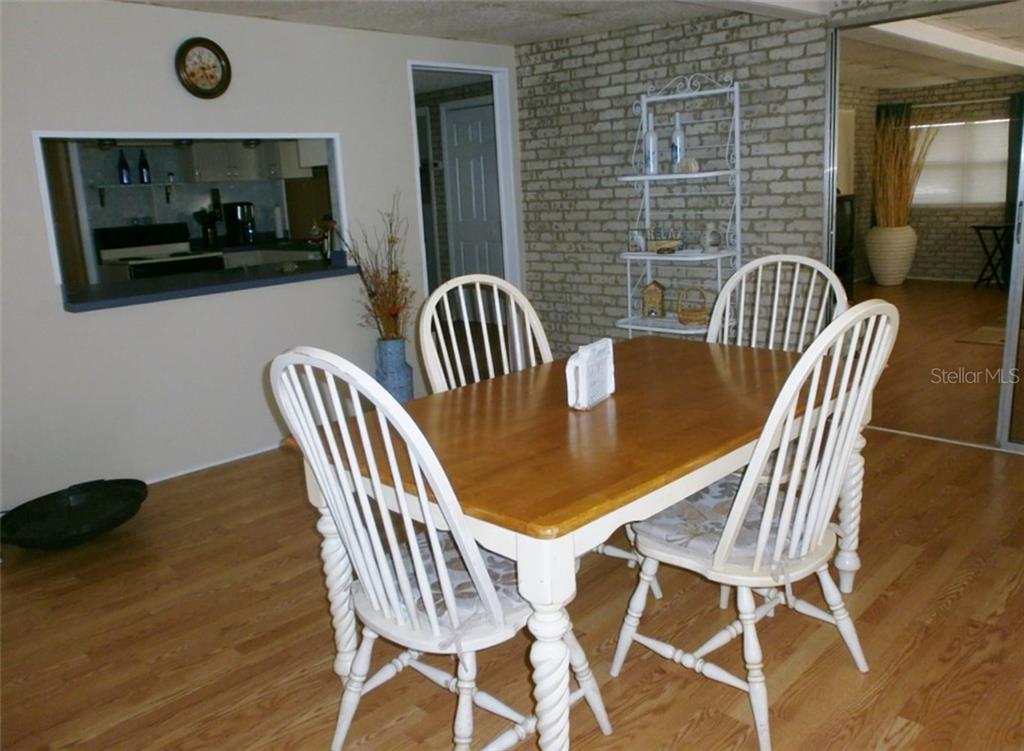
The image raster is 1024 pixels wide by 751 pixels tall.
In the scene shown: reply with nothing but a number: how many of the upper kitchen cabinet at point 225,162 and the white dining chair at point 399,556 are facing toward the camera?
1

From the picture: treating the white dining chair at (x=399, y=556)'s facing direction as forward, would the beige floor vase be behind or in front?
in front

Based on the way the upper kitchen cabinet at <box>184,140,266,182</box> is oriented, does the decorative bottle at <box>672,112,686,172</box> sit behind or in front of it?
in front

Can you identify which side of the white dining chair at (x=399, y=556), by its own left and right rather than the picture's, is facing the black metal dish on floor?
left

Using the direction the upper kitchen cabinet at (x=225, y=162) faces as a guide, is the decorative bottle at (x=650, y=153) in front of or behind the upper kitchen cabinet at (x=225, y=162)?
in front

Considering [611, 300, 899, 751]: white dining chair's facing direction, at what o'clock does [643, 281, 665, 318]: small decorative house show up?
The small decorative house is roughly at 1 o'clock from the white dining chair.

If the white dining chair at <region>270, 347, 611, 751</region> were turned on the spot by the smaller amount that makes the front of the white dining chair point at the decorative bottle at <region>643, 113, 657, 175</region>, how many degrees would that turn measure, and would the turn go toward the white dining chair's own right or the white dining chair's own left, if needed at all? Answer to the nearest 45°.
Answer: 0° — it already faces it

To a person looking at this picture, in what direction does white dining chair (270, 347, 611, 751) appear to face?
facing away from the viewer and to the right of the viewer

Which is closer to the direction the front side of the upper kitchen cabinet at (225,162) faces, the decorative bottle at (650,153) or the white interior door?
the decorative bottle

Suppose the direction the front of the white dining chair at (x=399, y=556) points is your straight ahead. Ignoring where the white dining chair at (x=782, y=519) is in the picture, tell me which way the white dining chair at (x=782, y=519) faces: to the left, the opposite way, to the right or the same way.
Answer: to the left

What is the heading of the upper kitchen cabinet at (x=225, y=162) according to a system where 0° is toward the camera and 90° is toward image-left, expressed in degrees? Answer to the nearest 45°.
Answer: approximately 0°

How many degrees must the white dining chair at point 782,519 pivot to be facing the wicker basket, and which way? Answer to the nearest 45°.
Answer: approximately 45° to its right
